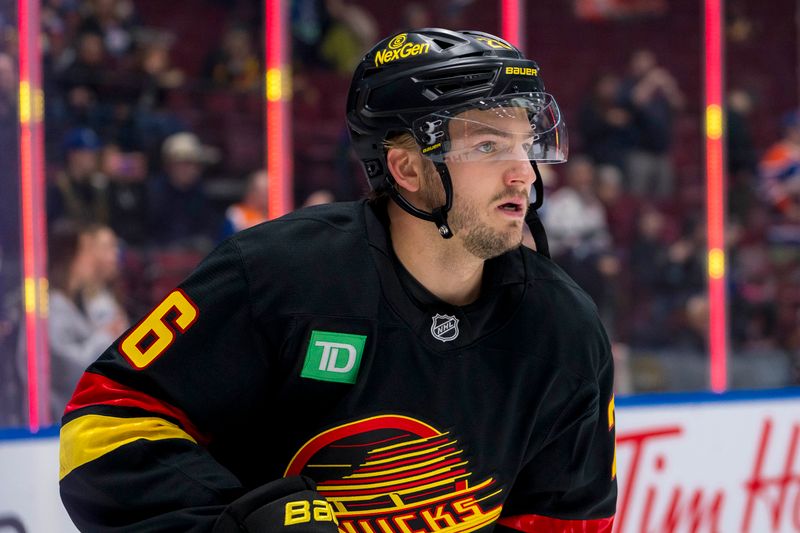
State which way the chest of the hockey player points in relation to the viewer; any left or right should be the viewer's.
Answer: facing the viewer and to the right of the viewer

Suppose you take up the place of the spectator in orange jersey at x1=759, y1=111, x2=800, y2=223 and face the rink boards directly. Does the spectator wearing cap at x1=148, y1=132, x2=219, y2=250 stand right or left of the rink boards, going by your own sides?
right

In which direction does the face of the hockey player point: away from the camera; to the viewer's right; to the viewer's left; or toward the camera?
to the viewer's right

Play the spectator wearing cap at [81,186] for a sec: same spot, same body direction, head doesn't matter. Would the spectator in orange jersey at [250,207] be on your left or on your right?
on your left

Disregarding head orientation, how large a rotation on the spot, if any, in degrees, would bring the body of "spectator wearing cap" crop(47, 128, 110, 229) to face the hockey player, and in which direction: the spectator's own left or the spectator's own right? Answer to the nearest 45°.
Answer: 0° — they already face them

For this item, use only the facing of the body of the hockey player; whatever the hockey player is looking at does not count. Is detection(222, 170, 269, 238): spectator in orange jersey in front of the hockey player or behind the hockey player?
behind

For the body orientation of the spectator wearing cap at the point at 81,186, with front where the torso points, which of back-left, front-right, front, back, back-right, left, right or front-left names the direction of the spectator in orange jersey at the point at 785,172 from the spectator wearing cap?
left

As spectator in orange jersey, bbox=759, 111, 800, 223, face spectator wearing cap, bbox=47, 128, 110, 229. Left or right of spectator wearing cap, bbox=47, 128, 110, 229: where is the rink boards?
left

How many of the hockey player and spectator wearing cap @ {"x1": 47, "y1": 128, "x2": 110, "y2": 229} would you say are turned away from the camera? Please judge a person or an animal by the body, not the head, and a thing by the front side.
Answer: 0

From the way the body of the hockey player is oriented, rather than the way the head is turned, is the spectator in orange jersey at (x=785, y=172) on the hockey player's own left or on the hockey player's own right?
on the hockey player's own left

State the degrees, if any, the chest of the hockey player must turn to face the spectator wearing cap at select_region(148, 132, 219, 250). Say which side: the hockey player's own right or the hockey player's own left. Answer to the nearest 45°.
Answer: approximately 135° to the hockey player's own left
